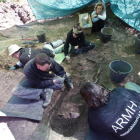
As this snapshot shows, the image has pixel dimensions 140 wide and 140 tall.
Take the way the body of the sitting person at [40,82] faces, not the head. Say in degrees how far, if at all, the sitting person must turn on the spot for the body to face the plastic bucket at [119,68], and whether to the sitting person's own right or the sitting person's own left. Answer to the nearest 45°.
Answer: approximately 45° to the sitting person's own left

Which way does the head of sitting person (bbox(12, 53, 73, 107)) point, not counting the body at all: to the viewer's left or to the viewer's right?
to the viewer's right

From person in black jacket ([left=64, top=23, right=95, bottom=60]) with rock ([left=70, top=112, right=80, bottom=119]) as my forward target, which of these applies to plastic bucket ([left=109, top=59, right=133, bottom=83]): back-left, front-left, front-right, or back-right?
front-left

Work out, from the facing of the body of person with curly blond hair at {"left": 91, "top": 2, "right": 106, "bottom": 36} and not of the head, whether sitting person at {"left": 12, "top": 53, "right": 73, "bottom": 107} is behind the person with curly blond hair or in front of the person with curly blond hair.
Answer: in front

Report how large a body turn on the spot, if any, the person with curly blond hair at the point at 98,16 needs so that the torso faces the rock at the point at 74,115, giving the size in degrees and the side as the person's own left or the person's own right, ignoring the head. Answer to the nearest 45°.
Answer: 0° — they already face it

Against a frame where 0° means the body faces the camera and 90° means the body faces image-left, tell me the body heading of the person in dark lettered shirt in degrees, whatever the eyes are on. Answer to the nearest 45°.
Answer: approximately 135°

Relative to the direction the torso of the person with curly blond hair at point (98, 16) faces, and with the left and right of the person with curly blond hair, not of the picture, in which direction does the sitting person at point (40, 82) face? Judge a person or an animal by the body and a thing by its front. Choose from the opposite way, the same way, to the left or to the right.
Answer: to the left

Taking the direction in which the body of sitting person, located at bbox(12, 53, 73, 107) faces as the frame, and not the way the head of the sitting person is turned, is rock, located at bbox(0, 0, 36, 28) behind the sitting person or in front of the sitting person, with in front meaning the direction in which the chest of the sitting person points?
behind

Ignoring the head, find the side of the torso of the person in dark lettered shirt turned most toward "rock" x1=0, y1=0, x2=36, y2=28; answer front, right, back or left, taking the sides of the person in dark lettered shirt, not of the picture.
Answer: front

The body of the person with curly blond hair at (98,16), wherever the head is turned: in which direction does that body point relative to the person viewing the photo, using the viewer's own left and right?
facing the viewer

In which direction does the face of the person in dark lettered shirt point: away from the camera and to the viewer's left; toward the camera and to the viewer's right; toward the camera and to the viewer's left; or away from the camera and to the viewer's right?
away from the camera and to the viewer's left

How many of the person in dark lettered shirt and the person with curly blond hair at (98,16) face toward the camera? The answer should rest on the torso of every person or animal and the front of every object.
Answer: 1

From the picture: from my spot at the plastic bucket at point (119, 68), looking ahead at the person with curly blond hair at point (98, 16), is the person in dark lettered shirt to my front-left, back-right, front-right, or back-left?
back-left
